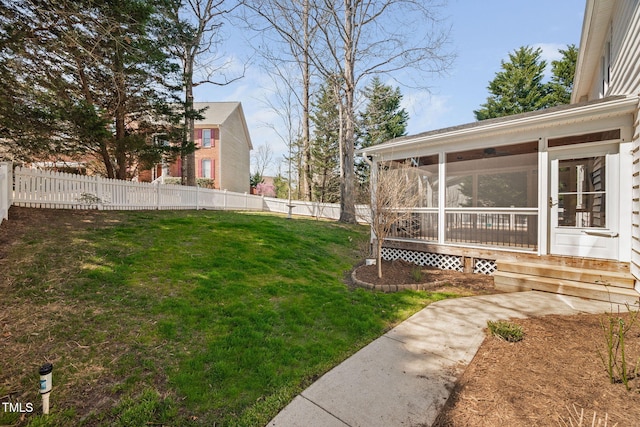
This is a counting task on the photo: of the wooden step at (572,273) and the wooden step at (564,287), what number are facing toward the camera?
2

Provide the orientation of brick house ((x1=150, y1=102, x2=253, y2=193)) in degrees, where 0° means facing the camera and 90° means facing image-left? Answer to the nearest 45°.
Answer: approximately 45°

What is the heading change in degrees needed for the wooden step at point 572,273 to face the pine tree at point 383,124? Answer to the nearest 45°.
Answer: approximately 135° to its right

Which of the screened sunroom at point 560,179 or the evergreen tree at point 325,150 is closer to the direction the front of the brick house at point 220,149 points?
the screened sunroom

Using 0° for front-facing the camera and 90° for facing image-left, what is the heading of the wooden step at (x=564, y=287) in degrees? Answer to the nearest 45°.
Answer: approximately 0°

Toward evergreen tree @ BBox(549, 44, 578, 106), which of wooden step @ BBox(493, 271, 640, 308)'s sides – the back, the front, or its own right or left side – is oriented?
back
